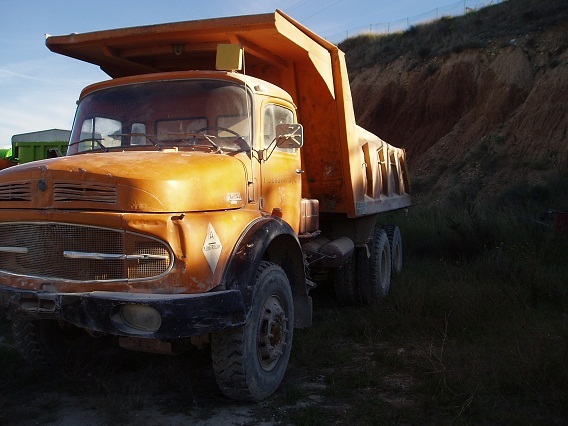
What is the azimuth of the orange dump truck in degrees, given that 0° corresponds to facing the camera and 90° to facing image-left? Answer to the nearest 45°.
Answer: approximately 45°
